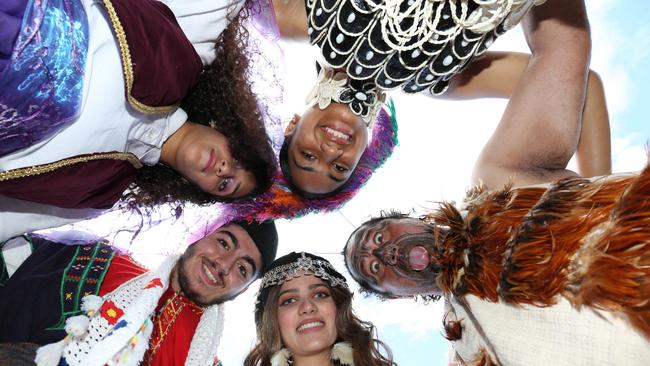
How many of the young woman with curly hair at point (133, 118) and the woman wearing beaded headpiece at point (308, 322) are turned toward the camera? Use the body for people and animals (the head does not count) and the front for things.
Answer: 2

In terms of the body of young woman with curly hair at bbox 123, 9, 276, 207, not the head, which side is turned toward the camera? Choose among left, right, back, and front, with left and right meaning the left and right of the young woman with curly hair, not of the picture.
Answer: front

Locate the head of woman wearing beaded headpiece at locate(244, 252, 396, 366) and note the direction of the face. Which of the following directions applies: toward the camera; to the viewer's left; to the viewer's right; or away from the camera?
toward the camera

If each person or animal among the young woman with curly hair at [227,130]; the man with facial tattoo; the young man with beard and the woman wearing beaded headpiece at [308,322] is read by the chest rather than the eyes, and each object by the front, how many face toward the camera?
4

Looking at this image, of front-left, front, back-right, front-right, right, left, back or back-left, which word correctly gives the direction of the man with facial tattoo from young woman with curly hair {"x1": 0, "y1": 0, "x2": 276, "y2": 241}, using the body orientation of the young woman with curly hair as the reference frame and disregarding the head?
front-left

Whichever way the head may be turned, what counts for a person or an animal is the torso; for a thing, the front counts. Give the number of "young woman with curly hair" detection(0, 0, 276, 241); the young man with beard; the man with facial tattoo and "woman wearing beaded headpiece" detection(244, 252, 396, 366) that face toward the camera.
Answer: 4

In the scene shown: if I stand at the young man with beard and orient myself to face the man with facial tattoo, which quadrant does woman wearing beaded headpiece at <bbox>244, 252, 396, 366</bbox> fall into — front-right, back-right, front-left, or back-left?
front-left

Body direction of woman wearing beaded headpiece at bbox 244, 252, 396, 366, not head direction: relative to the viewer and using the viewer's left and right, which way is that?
facing the viewer

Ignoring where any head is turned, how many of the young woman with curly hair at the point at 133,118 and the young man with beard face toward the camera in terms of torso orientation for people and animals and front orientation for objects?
2
